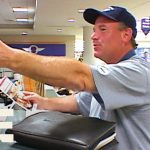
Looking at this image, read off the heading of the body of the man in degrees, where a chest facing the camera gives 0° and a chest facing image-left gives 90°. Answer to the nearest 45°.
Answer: approximately 90°

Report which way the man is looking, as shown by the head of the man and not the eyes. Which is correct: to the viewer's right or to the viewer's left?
to the viewer's left
